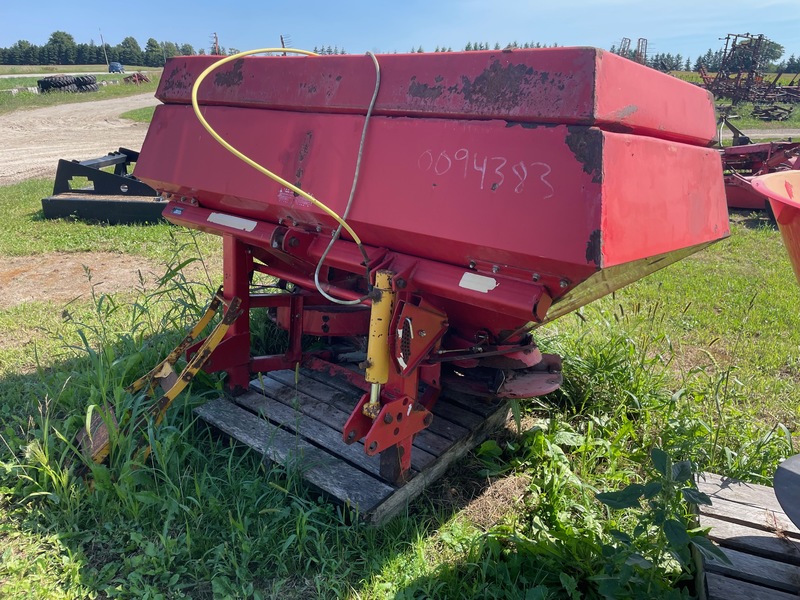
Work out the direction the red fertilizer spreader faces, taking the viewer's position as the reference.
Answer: facing the viewer and to the left of the viewer

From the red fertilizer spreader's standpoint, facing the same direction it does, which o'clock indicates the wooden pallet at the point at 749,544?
The wooden pallet is roughly at 8 o'clock from the red fertilizer spreader.

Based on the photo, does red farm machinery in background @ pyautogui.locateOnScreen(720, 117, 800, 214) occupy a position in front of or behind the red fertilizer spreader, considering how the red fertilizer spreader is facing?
behind
